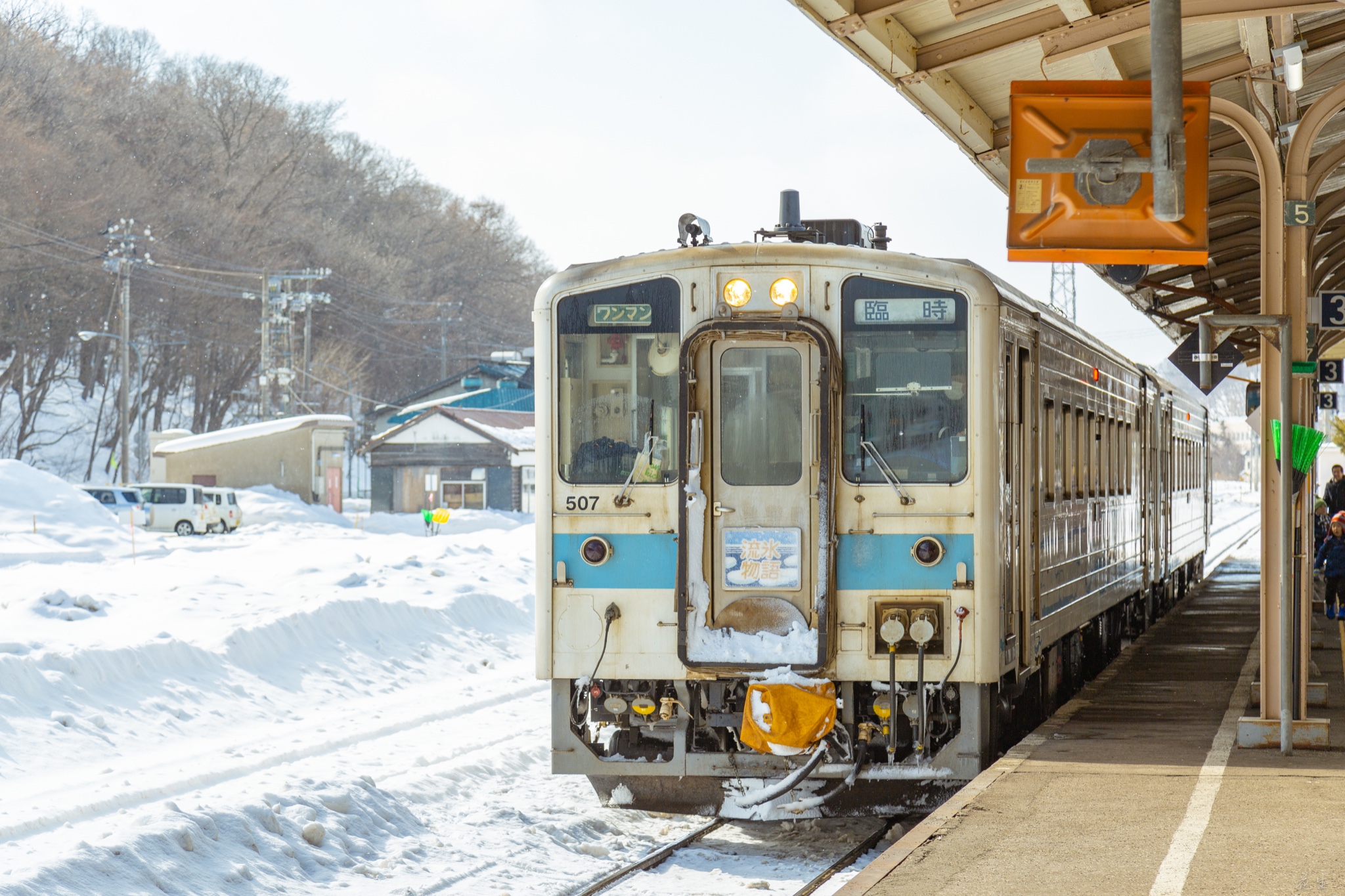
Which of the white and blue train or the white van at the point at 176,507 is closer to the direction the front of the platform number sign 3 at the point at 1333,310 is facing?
the white and blue train

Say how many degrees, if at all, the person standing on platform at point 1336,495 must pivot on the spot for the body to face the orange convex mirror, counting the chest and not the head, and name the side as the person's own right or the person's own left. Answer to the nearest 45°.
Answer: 0° — they already face it

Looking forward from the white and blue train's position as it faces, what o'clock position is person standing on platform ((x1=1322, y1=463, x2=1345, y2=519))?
The person standing on platform is roughly at 7 o'clock from the white and blue train.

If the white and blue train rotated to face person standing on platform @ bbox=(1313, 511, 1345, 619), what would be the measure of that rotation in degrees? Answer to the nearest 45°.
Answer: approximately 135° to its left

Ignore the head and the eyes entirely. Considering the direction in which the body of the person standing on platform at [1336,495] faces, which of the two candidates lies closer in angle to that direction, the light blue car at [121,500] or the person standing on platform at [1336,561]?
the person standing on platform
